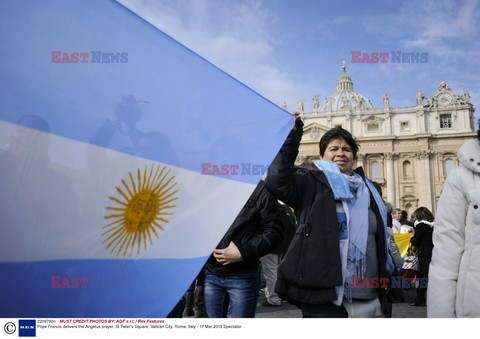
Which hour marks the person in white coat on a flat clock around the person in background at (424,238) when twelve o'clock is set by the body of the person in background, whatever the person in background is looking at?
The person in white coat is roughly at 9 o'clock from the person in background.

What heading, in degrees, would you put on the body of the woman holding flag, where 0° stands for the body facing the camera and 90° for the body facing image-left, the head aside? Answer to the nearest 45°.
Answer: approximately 315°

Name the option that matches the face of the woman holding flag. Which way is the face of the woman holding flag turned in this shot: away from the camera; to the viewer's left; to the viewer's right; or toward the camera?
toward the camera

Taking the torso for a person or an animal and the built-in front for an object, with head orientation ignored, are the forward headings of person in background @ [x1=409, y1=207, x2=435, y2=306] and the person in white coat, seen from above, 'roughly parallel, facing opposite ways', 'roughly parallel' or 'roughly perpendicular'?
roughly perpendicular

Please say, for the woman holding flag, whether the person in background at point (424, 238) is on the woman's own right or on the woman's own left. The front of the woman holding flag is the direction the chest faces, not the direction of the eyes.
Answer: on the woman's own left

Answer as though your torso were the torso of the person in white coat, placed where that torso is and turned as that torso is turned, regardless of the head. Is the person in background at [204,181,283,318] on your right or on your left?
on your right
